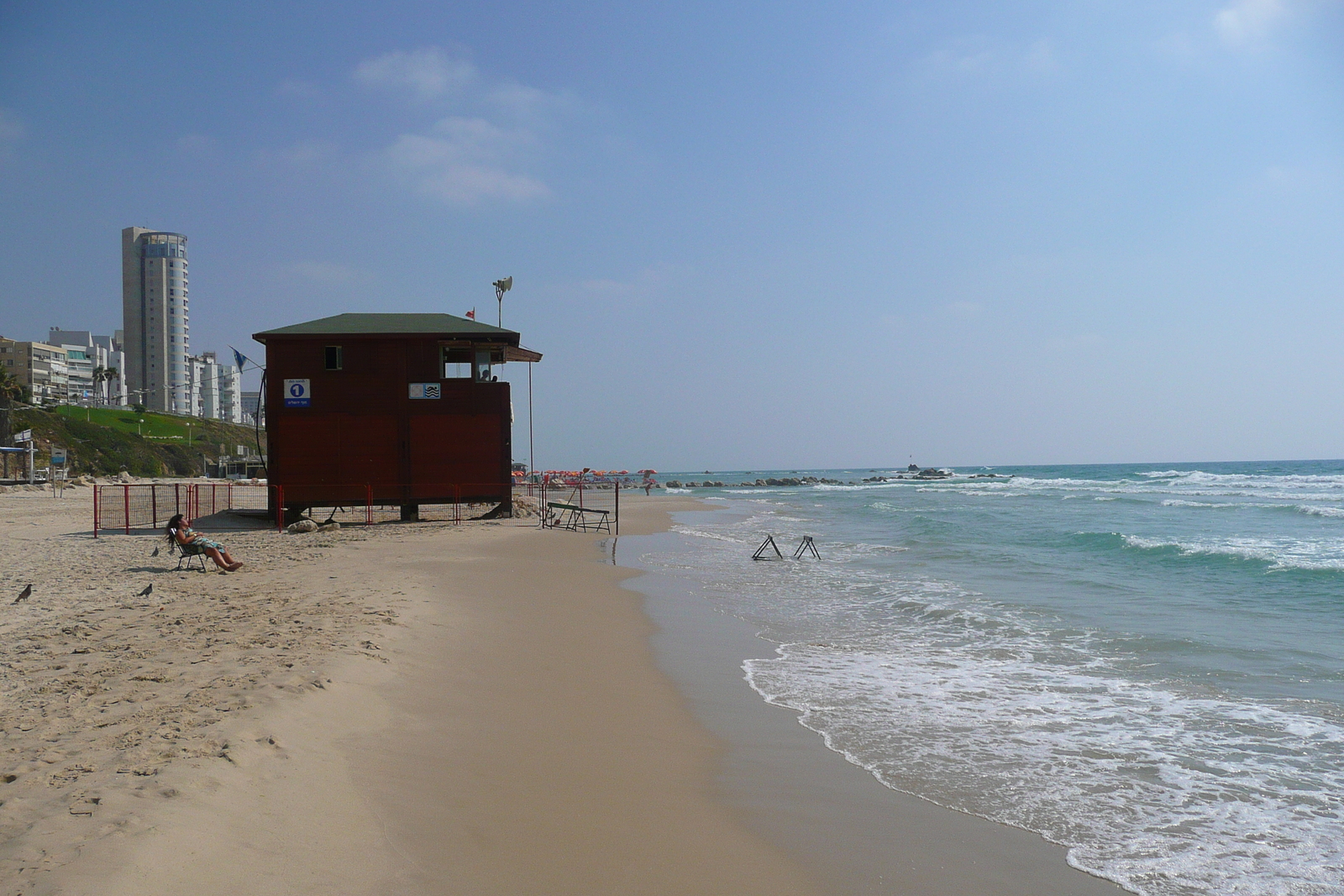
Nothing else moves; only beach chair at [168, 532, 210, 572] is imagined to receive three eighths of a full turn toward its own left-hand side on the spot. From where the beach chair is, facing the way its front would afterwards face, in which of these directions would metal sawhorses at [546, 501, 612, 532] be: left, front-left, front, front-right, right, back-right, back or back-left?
right

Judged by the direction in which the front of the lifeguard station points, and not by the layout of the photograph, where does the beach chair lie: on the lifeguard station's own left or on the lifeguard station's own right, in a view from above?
on the lifeguard station's own right

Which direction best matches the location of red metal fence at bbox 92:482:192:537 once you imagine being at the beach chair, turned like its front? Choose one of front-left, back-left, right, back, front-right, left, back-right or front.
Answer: left

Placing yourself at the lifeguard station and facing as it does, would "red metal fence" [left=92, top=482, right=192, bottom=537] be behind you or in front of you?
behind

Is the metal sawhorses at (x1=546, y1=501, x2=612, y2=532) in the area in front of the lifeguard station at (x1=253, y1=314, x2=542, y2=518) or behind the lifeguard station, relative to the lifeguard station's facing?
in front

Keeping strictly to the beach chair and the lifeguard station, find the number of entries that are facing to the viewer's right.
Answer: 2

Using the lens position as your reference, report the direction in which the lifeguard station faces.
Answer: facing to the right of the viewer

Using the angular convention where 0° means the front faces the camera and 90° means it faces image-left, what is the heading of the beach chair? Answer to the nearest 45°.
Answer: approximately 270°
